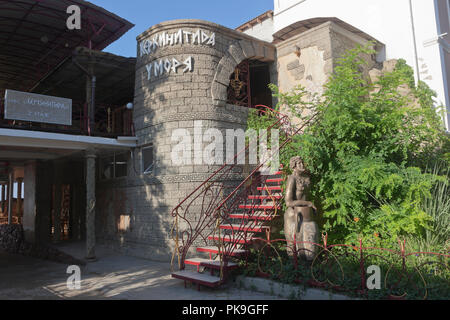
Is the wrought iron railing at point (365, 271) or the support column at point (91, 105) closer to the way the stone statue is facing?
the wrought iron railing

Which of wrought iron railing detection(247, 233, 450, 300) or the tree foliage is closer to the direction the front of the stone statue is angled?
the wrought iron railing

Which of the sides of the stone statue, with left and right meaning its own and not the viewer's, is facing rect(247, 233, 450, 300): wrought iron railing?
front

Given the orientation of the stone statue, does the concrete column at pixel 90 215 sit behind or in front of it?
behind

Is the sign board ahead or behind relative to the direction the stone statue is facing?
behind

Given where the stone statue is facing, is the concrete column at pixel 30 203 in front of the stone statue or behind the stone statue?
behind

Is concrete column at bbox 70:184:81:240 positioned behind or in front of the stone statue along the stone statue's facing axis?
behind

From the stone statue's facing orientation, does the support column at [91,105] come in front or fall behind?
behind

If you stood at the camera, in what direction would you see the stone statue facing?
facing the viewer and to the right of the viewer
